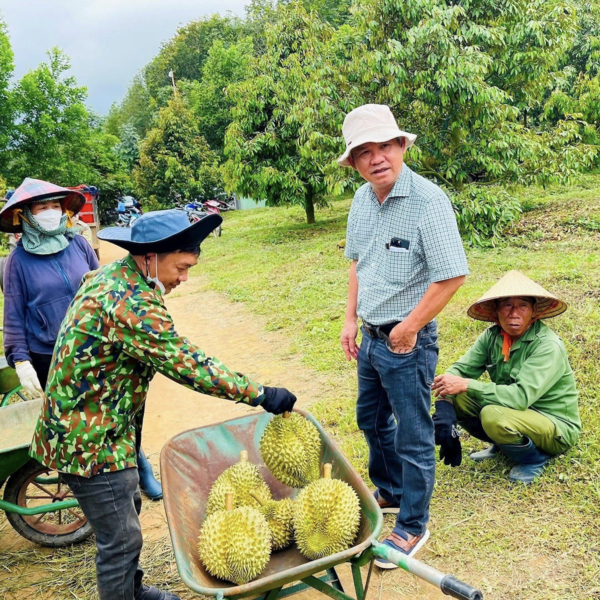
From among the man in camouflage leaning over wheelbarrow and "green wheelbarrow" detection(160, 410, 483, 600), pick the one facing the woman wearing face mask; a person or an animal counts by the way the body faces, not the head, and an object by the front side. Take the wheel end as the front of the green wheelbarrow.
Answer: the green wheelbarrow

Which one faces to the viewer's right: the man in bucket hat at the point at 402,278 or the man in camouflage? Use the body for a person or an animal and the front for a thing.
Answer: the man in camouflage

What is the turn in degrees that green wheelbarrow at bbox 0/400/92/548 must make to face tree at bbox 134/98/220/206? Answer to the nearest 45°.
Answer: approximately 90° to its left

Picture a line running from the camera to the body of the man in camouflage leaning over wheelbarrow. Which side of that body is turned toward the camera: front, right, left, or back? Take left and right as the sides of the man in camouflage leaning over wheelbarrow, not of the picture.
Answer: right

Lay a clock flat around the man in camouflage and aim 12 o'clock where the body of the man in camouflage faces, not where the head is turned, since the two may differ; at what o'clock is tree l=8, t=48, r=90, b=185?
The tree is roughly at 9 o'clock from the man in camouflage.

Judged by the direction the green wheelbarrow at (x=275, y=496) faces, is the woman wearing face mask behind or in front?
in front

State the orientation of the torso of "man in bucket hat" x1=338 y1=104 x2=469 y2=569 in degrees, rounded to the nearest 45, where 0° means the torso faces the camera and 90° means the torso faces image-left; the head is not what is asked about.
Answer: approximately 45°

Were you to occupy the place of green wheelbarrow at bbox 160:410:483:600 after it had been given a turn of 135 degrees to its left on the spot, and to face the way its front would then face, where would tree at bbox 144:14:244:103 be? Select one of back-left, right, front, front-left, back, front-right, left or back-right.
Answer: back
